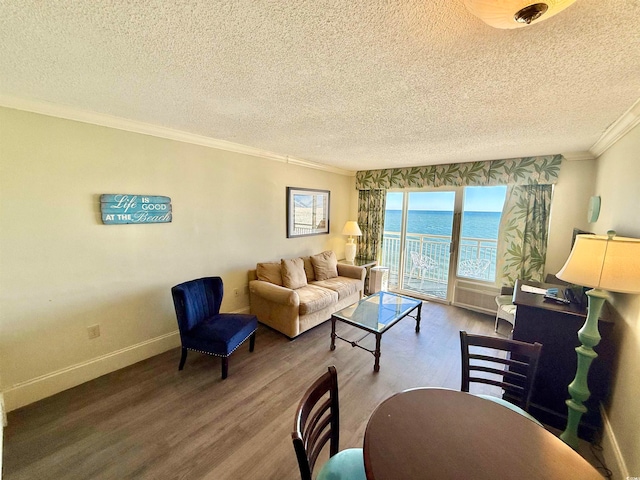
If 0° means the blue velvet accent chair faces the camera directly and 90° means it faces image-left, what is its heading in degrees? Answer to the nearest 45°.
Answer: approximately 315°

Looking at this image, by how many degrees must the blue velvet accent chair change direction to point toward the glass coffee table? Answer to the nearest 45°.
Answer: approximately 45° to its left

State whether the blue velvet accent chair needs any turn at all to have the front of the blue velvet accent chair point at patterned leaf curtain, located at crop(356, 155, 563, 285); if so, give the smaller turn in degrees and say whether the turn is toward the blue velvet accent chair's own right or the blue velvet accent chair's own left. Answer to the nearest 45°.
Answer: approximately 45° to the blue velvet accent chair's own left

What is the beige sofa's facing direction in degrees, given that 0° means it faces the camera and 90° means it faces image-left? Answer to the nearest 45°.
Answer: approximately 315°

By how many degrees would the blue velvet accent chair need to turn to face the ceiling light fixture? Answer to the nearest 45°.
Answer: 0° — it already faces it

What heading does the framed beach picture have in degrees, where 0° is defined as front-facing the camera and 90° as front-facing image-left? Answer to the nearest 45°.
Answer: approximately 315°

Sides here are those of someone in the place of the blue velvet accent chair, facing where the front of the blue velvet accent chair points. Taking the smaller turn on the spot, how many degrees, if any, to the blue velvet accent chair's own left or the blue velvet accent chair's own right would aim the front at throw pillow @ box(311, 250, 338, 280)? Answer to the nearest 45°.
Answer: approximately 90° to the blue velvet accent chair's own left

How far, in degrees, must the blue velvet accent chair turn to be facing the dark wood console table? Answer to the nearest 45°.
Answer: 0° — it already faces it
